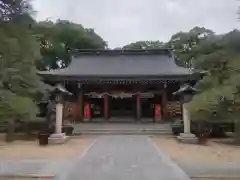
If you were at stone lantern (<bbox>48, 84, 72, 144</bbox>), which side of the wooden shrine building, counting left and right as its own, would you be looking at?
front

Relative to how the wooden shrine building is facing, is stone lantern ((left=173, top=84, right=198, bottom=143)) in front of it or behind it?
in front

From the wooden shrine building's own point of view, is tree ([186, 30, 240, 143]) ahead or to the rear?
ahead

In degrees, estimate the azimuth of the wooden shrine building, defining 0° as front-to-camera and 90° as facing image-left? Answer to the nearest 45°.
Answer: approximately 0°
